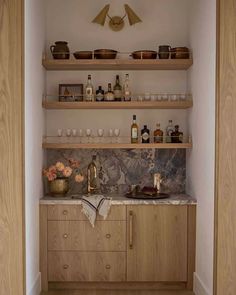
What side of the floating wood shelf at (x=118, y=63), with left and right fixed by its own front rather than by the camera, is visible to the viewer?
front

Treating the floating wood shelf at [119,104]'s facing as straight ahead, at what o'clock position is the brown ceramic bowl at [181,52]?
The brown ceramic bowl is roughly at 9 o'clock from the floating wood shelf.

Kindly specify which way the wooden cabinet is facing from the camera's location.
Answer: facing the viewer

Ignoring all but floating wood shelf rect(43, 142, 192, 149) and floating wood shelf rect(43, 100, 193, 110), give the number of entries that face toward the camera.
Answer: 2
